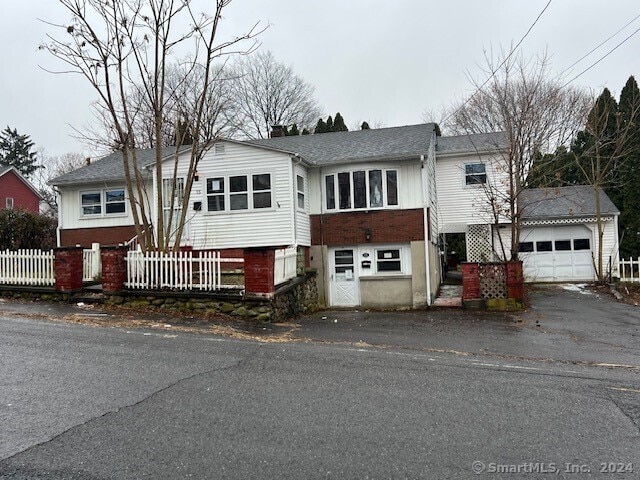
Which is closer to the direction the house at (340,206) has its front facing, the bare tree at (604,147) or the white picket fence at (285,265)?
the white picket fence

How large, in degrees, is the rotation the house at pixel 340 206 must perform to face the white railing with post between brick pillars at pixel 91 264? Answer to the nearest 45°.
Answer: approximately 90° to its right

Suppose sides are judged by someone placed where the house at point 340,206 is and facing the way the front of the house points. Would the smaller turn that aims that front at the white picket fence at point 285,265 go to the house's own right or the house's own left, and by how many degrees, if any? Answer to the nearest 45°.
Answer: approximately 45° to the house's own right

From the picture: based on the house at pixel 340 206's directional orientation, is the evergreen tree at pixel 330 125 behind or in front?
behind

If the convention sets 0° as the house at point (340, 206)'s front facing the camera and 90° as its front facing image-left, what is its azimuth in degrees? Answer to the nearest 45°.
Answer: approximately 0°

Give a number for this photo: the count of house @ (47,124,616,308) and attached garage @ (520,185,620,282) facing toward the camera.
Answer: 2

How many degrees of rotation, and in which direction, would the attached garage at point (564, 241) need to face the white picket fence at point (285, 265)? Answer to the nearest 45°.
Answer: approximately 45° to its right

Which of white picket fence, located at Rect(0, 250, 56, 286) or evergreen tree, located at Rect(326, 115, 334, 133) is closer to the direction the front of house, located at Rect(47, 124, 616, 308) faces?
the white picket fence

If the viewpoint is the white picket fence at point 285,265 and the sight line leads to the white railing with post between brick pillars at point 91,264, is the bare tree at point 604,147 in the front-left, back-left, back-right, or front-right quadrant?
back-right

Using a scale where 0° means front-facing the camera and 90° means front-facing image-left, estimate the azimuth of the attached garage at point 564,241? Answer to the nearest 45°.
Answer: approximately 0°

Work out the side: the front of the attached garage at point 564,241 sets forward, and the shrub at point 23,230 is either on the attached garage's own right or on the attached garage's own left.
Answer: on the attached garage's own right
